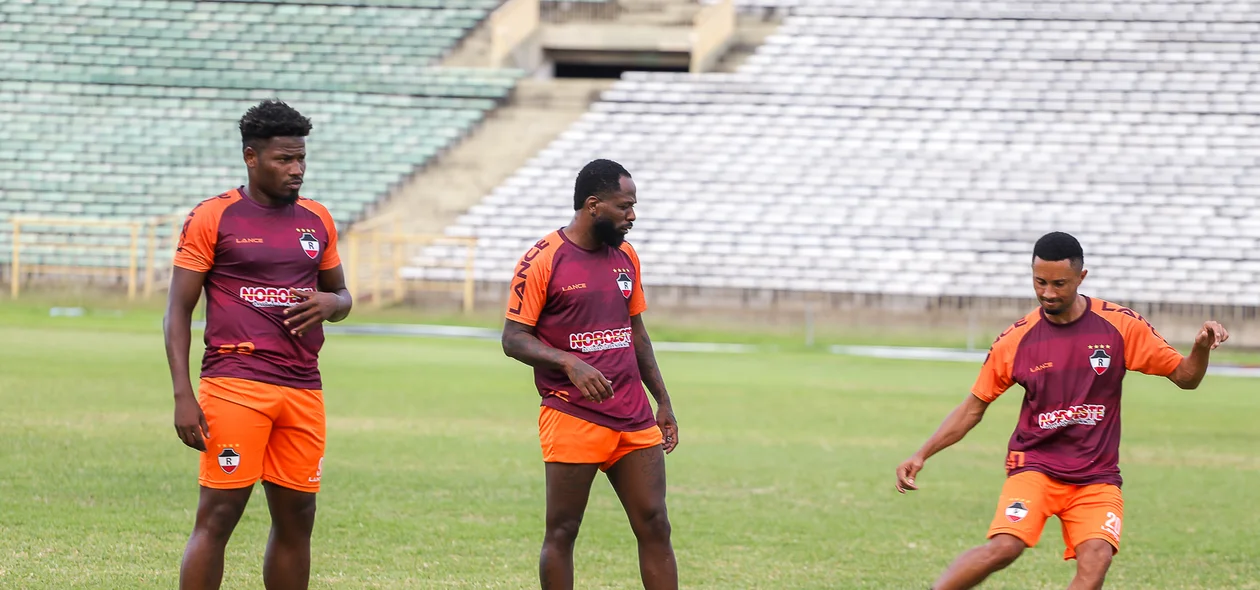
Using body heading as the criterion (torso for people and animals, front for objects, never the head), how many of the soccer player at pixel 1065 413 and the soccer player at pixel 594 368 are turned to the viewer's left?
0

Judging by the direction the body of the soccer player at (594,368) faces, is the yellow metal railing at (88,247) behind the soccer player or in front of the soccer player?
behind

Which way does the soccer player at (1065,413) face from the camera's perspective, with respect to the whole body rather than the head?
toward the camera

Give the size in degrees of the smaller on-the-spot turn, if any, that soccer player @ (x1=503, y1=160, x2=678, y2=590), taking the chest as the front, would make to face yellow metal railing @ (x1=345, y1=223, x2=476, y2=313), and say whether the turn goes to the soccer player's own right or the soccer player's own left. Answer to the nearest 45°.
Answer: approximately 135° to the soccer player's own left

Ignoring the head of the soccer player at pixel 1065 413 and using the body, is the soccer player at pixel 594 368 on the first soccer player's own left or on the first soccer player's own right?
on the first soccer player's own right

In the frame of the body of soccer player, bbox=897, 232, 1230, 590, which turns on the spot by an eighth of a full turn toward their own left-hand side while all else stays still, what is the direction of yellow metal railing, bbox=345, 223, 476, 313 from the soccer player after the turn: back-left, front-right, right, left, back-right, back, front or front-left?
back

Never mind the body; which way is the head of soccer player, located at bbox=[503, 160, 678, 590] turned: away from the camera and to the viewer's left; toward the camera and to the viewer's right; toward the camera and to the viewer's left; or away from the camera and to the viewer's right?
toward the camera and to the viewer's right

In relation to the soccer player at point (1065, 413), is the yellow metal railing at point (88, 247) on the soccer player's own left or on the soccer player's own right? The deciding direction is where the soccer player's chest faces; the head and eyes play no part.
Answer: on the soccer player's own right

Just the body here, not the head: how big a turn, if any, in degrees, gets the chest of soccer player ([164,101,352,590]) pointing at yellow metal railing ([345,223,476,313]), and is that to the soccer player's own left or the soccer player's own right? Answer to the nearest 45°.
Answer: approximately 135° to the soccer player's own left

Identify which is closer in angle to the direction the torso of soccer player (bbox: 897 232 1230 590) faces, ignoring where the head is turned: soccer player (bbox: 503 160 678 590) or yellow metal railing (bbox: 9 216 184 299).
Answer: the soccer player

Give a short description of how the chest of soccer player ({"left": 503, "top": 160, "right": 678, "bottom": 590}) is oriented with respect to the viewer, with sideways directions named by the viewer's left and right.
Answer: facing the viewer and to the right of the viewer

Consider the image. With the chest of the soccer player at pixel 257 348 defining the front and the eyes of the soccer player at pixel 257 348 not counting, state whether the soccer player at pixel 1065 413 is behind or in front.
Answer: in front

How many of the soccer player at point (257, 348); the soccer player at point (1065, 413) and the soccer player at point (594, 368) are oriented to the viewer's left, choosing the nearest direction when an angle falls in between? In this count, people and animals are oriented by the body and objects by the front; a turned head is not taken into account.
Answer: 0
